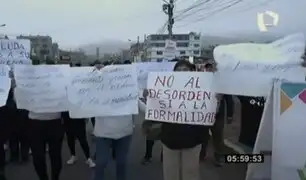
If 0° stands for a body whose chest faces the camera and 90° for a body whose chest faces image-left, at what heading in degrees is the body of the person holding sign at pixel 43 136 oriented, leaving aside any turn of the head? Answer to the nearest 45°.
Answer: approximately 0°

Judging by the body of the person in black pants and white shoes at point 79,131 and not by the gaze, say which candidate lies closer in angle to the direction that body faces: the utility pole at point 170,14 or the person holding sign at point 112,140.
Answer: the person holding sign

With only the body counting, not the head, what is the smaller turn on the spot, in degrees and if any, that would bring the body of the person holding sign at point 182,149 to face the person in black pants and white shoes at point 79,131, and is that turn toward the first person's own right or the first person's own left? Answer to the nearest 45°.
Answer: approximately 135° to the first person's own right

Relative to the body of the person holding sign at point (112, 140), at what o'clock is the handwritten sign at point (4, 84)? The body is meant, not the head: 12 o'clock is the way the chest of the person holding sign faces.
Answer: The handwritten sign is roughly at 4 o'clock from the person holding sign.

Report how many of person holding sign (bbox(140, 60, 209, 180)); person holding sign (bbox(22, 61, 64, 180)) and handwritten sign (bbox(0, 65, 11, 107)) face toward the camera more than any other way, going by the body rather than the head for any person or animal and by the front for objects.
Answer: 3

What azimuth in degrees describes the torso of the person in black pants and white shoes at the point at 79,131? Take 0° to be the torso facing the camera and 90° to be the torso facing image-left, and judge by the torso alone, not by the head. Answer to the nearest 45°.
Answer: approximately 0°

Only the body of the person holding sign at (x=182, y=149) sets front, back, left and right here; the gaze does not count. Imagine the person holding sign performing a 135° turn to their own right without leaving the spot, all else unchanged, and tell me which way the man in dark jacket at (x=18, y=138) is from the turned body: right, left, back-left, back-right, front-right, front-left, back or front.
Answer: front
